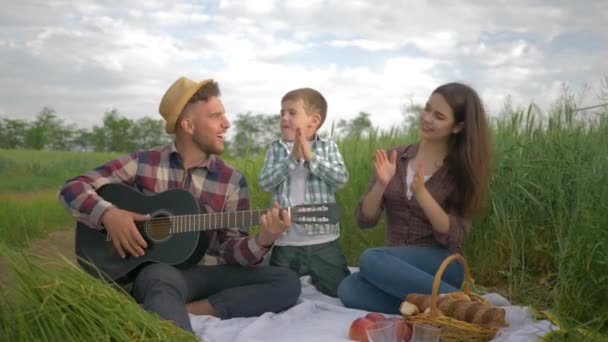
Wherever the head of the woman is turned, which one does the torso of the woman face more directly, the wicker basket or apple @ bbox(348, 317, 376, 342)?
the apple

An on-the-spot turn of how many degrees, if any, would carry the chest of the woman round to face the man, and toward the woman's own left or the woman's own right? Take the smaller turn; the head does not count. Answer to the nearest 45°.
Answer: approximately 45° to the woman's own right

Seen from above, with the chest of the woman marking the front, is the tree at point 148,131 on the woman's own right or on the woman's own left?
on the woman's own right

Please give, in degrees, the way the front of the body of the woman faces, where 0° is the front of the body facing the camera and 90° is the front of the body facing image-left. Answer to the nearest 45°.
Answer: approximately 45°

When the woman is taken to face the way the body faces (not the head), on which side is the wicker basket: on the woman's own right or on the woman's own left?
on the woman's own left

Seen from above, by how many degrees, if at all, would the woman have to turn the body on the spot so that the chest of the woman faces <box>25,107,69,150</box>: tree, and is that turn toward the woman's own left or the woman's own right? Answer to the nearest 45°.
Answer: approximately 90° to the woman's own right

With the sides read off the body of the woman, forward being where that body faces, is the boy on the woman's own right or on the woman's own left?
on the woman's own right

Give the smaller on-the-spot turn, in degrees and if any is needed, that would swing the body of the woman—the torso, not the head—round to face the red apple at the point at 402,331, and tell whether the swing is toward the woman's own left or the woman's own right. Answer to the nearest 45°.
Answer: approximately 45° to the woman's own left

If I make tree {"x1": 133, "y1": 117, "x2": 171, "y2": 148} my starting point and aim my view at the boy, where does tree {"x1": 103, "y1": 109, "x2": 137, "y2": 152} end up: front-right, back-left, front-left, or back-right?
back-right

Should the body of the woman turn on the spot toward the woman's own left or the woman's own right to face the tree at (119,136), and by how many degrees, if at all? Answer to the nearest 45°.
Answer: approximately 90° to the woman's own right
